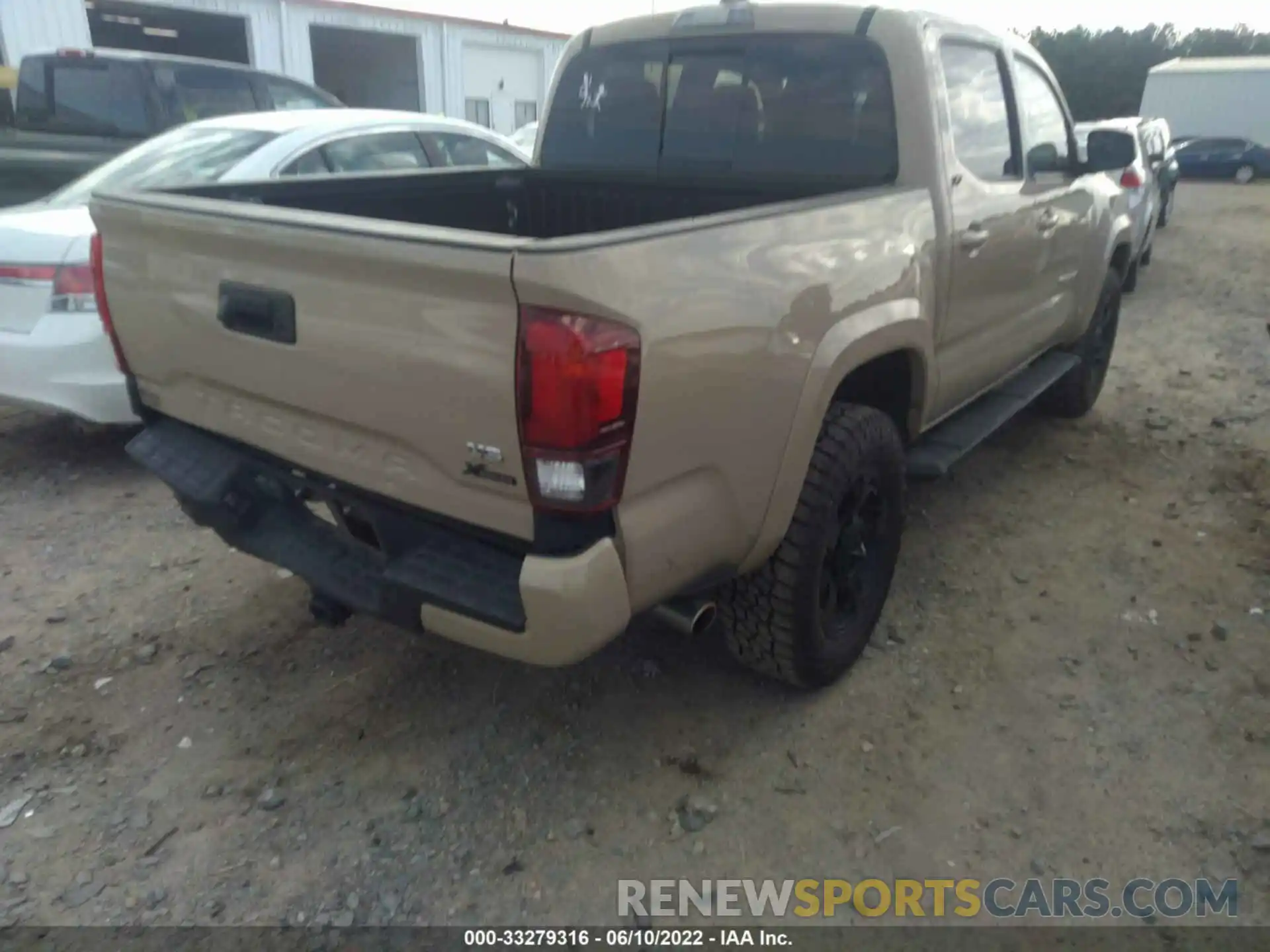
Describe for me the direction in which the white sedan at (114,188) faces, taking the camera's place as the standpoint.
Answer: facing away from the viewer and to the right of the viewer

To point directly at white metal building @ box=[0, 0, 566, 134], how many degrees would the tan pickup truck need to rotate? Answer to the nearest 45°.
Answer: approximately 45° to its left

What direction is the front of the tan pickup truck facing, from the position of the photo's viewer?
facing away from the viewer and to the right of the viewer

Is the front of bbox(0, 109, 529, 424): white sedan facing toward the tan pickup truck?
no

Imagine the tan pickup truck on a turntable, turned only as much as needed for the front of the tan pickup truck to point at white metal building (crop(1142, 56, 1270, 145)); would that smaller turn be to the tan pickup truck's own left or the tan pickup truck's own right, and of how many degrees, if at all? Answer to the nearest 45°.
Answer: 0° — it already faces it

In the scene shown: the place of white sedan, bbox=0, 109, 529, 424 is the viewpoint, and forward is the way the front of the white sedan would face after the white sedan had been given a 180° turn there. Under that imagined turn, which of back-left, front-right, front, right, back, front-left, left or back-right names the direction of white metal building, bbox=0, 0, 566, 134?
back-right

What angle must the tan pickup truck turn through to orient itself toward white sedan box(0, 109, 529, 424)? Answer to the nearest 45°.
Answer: approximately 90° to its left

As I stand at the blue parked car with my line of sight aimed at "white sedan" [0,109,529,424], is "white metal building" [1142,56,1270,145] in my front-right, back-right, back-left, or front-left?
back-right

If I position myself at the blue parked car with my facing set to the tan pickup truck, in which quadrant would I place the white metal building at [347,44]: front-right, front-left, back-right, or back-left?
front-right

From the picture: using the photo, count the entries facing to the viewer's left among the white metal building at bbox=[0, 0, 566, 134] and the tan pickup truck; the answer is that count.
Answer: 0

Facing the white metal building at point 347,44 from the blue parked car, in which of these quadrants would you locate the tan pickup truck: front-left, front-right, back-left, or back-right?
front-left

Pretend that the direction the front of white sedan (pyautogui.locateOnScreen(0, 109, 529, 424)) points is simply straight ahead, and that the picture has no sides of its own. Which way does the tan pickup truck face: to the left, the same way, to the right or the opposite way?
the same way

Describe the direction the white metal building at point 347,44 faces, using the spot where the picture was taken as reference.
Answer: facing the viewer and to the right of the viewer

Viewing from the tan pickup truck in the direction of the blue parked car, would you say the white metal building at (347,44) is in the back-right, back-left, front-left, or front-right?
front-left

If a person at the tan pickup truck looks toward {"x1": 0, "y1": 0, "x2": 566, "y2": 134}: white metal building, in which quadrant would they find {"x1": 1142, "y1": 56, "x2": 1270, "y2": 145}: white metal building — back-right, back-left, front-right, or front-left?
front-right

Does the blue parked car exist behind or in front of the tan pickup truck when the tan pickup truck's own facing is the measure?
in front
